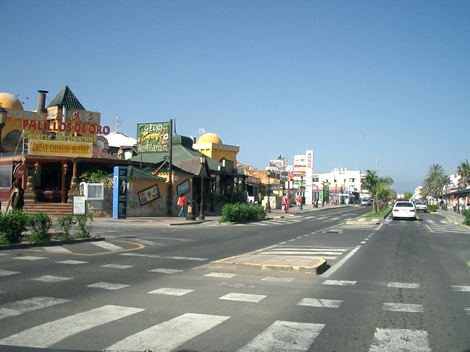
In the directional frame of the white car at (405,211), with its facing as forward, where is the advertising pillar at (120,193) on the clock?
The advertising pillar is roughly at 8 o'clock from the white car.

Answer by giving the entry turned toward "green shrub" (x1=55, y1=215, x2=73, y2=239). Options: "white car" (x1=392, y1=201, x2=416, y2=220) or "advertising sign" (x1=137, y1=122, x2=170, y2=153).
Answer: the advertising sign

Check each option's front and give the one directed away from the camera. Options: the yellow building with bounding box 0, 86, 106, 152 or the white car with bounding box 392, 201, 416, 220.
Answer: the white car

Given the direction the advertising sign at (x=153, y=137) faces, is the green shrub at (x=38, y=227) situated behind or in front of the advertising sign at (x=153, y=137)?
in front

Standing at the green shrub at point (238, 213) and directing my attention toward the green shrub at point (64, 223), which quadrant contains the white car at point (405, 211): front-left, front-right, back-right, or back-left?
back-left

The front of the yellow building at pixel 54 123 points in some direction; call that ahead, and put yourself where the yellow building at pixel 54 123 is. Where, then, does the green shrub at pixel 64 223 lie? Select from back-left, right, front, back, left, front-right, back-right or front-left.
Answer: front

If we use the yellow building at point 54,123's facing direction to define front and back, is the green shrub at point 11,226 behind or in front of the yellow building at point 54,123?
in front

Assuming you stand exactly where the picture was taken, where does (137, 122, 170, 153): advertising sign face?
facing the viewer

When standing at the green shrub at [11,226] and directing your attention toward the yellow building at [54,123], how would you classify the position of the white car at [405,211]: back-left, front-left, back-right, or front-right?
front-right

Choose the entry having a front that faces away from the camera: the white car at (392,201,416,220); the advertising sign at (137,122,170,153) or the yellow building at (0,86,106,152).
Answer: the white car

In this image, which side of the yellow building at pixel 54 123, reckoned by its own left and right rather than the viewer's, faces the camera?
front

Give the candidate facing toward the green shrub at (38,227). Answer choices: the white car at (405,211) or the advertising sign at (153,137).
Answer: the advertising sign

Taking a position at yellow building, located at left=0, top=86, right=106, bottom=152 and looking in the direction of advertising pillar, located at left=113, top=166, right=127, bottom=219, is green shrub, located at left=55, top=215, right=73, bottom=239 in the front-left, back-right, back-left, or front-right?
front-right

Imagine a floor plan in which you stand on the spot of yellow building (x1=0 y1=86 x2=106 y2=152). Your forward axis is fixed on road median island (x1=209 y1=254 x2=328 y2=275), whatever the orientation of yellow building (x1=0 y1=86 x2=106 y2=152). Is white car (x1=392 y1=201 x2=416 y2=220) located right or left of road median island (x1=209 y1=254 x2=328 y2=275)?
left

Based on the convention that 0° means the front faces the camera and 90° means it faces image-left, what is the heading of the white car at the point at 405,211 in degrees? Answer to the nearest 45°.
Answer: approximately 180°

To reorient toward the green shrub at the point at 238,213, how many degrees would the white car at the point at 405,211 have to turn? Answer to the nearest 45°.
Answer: approximately 135° to its left
